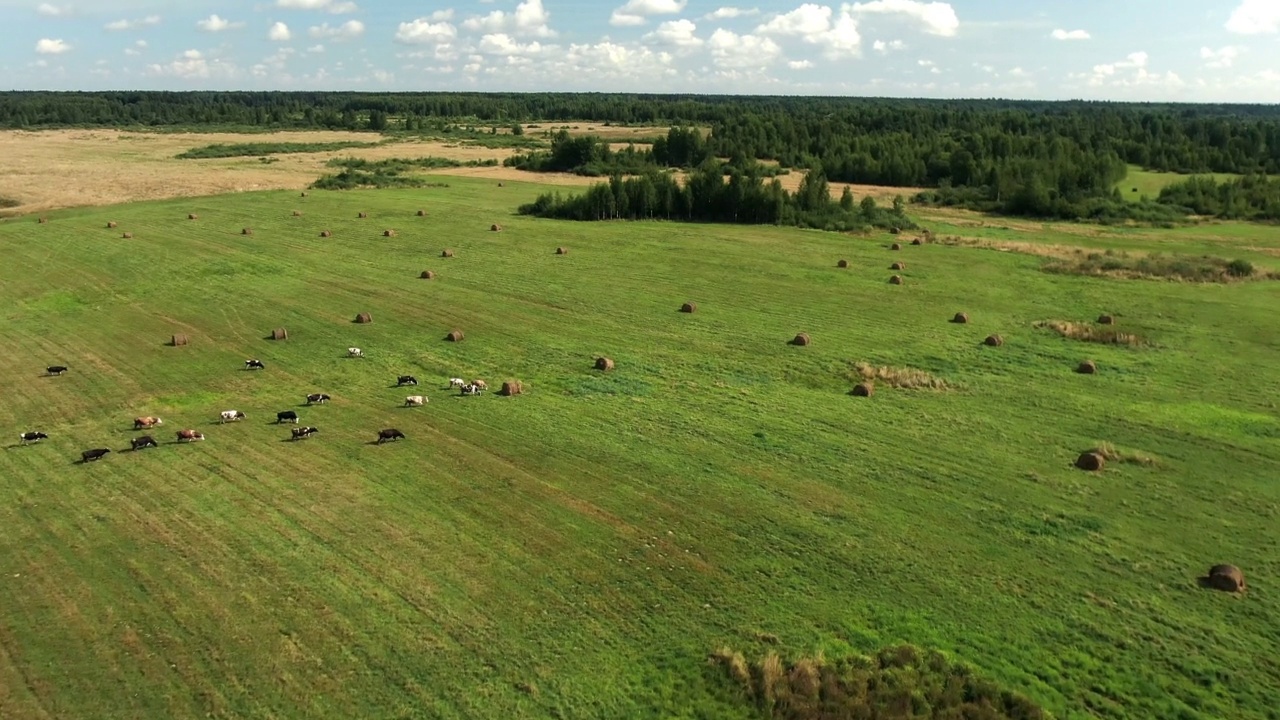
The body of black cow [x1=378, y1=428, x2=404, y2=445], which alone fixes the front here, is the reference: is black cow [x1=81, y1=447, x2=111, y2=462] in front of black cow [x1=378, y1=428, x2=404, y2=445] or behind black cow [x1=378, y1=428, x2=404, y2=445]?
behind
